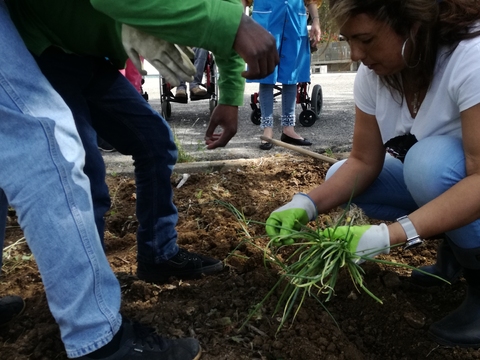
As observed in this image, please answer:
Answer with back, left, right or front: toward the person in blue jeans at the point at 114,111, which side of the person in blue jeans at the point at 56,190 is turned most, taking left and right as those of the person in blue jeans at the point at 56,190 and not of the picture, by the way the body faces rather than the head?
left

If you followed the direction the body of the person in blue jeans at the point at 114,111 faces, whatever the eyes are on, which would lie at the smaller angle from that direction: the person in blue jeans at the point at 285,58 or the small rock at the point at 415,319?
the small rock

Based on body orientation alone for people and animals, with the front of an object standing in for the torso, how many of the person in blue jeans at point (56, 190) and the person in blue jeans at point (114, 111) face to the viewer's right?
2

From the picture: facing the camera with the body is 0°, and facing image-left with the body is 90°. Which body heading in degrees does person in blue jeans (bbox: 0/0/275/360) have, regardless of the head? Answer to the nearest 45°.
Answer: approximately 270°

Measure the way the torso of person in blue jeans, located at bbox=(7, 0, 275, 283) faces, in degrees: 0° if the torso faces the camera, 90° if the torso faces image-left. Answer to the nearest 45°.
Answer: approximately 270°

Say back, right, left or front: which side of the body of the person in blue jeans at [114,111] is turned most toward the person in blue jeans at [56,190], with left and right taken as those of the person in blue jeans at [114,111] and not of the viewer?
right

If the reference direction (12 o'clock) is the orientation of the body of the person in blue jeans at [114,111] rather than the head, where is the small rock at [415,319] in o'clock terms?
The small rock is roughly at 1 o'clock from the person in blue jeans.
